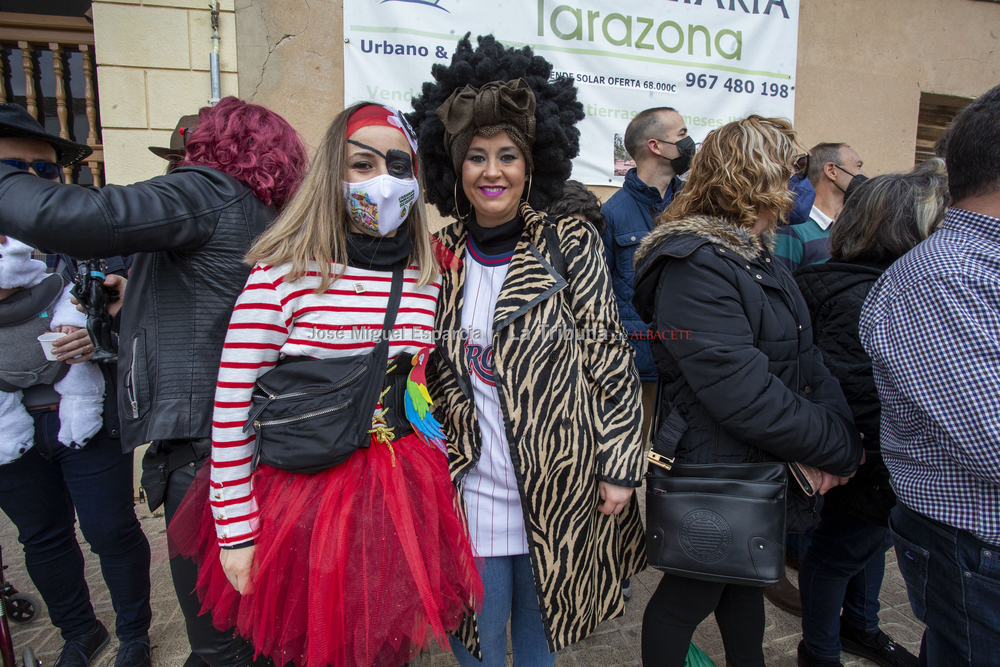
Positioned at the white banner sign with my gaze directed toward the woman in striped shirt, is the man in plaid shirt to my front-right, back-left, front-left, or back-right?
front-left

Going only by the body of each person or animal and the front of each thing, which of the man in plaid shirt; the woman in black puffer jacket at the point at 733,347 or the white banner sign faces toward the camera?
the white banner sign

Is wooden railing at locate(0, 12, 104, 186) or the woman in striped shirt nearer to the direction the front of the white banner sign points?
the woman in striped shirt

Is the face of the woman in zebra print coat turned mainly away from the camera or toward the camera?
toward the camera

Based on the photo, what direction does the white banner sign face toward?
toward the camera

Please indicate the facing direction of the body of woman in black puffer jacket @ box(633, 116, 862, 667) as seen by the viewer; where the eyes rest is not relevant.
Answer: to the viewer's right

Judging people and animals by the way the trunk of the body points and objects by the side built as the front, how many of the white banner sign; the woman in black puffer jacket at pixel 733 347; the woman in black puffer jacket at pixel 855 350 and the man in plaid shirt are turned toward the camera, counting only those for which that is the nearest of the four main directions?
1

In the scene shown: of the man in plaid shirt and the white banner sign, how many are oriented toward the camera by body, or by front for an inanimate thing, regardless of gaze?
1
